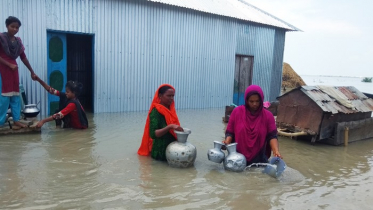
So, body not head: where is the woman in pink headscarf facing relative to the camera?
toward the camera

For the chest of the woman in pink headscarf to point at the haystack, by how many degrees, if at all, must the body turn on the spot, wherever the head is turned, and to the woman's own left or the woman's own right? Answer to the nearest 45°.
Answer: approximately 180°

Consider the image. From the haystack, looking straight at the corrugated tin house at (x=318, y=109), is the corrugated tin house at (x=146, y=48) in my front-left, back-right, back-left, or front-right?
front-right

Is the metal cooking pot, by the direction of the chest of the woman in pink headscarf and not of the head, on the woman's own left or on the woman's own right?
on the woman's own right

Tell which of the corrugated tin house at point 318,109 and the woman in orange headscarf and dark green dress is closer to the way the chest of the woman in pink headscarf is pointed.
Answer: the woman in orange headscarf and dark green dress

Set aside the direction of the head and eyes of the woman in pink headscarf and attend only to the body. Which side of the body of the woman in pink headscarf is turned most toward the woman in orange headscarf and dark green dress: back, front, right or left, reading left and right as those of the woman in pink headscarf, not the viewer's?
right
